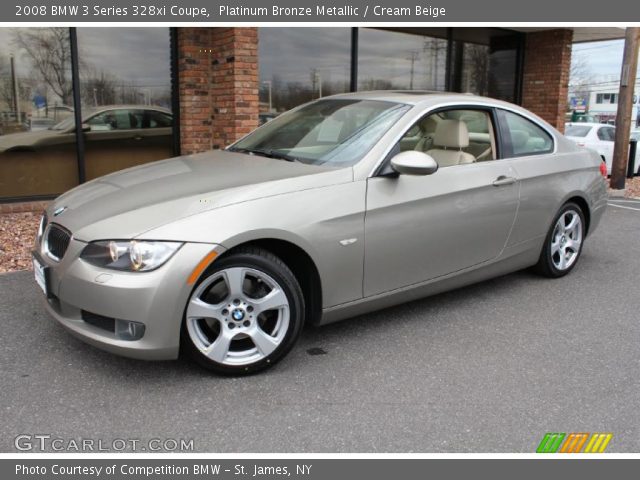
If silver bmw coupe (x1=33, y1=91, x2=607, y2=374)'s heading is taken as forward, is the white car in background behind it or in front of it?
behind

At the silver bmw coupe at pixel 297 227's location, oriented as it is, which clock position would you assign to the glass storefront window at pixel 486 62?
The glass storefront window is roughly at 5 o'clock from the silver bmw coupe.

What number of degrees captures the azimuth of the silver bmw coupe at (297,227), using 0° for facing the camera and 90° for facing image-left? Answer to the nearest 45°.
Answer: approximately 45°

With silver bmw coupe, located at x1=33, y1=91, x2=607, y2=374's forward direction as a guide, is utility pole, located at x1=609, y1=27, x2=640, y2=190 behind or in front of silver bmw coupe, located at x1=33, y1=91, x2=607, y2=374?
behind
